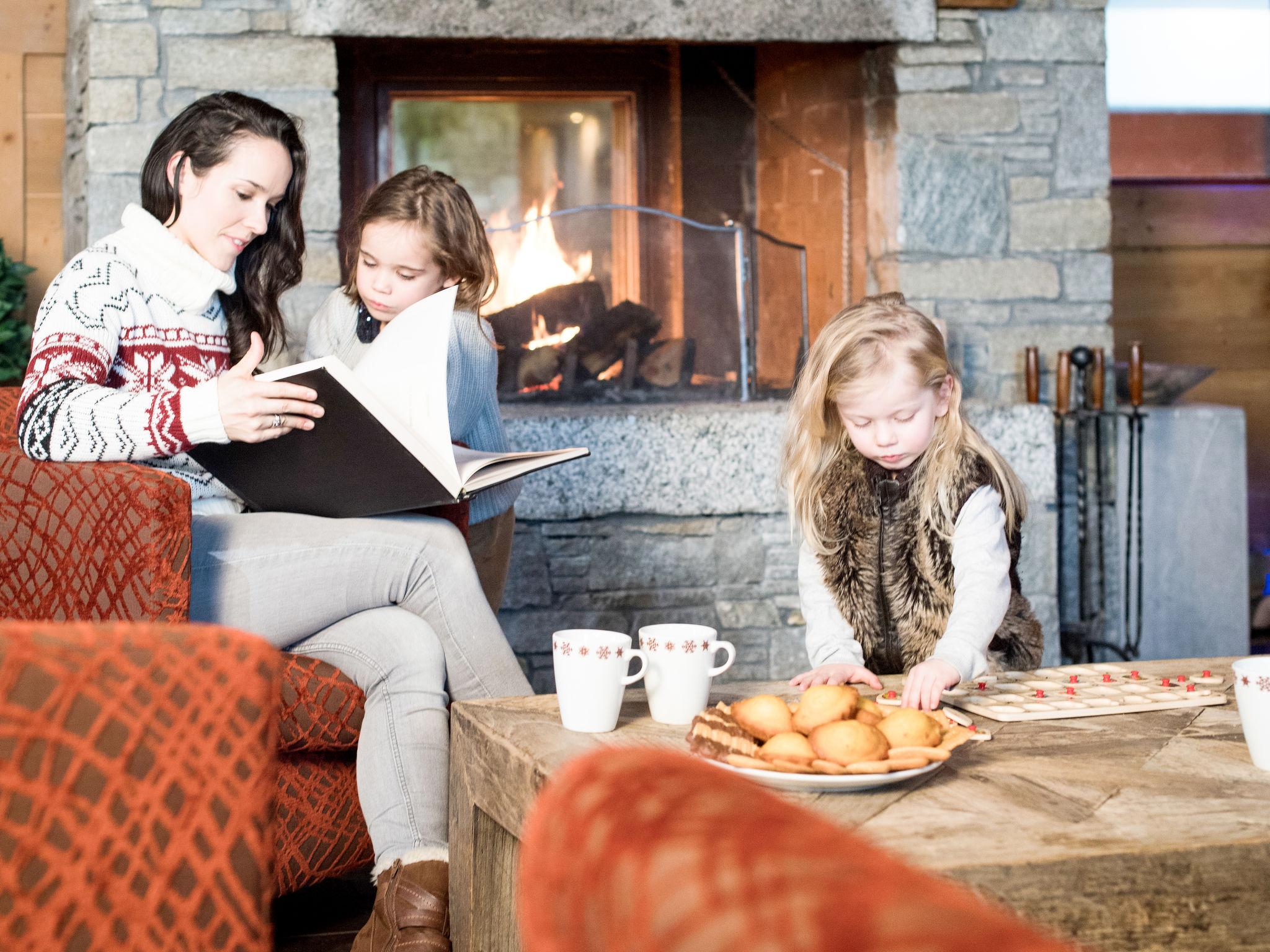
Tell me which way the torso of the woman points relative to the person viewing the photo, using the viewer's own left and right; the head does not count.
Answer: facing to the right of the viewer

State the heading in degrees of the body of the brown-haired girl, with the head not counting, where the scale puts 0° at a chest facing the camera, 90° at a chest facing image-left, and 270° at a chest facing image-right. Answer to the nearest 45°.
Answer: approximately 45°

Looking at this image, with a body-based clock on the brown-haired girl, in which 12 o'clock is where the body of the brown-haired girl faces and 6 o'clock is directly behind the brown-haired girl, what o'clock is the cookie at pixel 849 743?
The cookie is roughly at 10 o'clock from the brown-haired girl.

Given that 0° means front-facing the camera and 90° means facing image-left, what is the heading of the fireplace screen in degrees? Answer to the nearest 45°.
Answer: approximately 0°

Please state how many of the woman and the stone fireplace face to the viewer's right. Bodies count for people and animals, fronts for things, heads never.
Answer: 1

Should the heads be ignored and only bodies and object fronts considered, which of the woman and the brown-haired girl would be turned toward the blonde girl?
the woman
